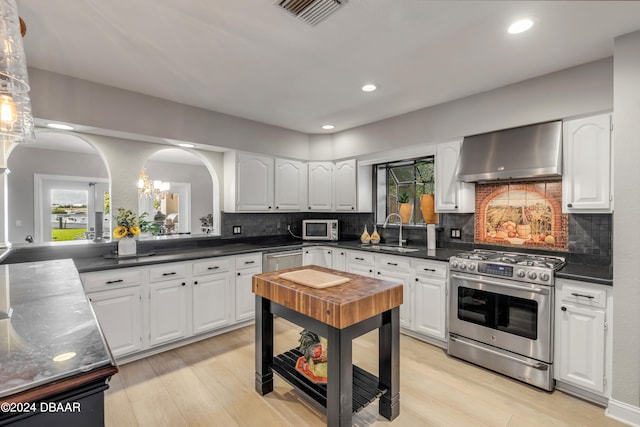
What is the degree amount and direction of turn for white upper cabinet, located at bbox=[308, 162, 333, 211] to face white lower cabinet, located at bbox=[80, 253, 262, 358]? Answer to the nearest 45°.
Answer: approximately 45° to its right

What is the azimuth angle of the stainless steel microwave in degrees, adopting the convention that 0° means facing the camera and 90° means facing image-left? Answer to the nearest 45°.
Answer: approximately 0°

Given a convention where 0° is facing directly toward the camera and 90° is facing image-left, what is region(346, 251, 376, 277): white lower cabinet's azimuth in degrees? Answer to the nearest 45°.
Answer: approximately 45°

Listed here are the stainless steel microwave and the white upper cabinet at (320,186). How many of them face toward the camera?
2

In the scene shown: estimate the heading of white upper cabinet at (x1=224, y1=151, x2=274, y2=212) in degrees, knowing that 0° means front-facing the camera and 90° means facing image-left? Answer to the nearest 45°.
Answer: approximately 315°

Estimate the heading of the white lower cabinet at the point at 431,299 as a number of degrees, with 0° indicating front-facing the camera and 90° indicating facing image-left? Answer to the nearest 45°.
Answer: approximately 45°
